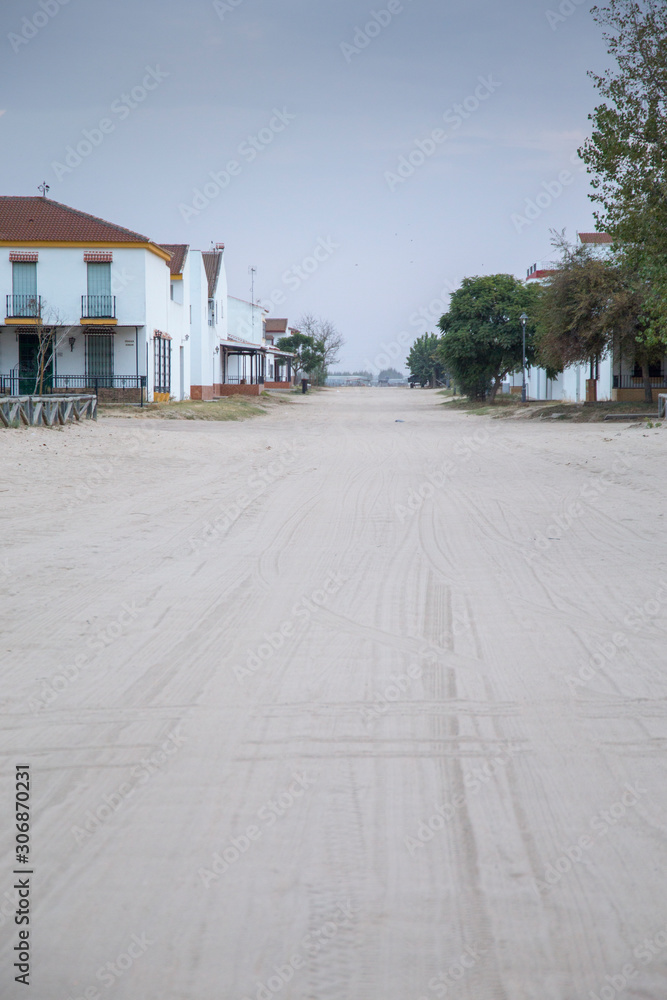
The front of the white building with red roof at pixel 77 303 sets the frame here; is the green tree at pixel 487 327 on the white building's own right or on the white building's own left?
on the white building's own left

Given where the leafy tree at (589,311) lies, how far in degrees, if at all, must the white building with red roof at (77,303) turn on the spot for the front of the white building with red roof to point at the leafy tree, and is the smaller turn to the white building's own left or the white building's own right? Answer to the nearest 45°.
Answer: approximately 45° to the white building's own left

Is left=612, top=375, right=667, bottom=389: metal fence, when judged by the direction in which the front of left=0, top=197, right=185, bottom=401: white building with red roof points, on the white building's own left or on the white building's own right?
on the white building's own left

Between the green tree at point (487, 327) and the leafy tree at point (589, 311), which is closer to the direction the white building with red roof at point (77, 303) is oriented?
the leafy tree
